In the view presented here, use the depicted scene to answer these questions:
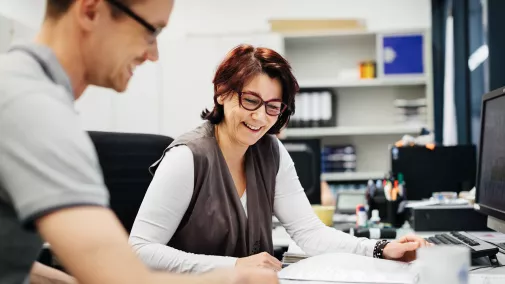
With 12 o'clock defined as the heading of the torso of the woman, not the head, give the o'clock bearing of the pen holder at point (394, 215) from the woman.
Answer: The pen holder is roughly at 9 o'clock from the woman.

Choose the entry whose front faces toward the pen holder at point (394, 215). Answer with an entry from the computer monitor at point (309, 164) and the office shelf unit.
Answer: the office shelf unit

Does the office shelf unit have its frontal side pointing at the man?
yes

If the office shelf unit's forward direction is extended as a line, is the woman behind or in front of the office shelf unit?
in front

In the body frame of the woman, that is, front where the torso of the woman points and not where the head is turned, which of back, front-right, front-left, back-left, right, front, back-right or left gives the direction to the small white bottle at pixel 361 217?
left

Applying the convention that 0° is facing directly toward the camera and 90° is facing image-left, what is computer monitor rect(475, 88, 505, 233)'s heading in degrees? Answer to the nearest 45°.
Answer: approximately 45°

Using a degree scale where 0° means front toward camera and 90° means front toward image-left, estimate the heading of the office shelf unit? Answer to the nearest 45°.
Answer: approximately 0°
